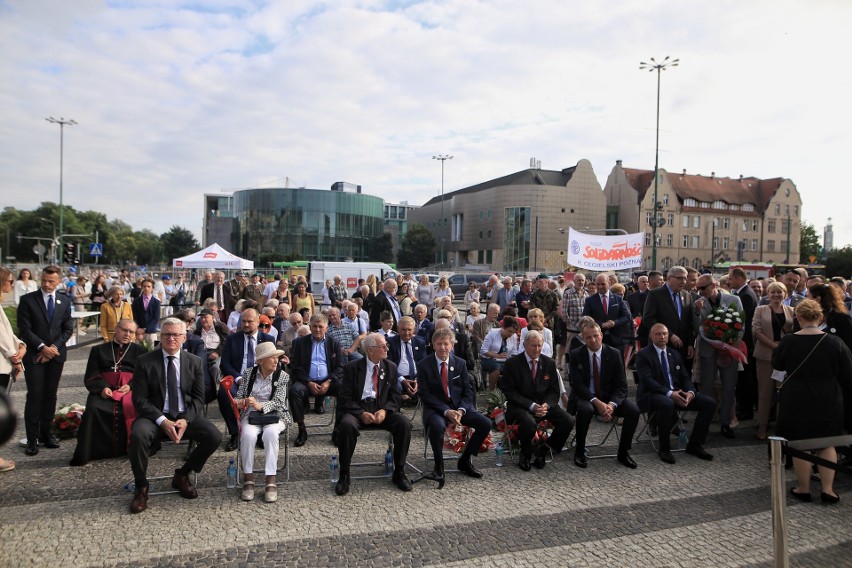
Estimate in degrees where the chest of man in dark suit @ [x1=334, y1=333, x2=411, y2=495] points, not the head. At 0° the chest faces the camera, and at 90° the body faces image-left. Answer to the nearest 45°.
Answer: approximately 0°

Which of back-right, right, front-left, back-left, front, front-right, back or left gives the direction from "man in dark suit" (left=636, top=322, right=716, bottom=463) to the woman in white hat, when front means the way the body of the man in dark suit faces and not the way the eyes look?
right

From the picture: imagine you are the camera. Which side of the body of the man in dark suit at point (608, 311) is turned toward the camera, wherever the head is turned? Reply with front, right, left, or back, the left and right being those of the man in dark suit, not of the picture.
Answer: front

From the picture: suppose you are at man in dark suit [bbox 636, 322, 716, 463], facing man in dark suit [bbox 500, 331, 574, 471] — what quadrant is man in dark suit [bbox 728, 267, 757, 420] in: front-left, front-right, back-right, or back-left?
back-right

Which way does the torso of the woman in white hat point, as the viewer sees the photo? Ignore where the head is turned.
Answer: toward the camera

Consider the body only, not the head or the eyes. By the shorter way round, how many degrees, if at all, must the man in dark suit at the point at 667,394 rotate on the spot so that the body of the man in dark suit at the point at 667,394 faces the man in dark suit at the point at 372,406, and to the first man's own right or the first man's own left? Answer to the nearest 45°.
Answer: approximately 90° to the first man's own right

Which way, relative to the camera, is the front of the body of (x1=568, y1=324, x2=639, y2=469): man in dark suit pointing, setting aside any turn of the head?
toward the camera

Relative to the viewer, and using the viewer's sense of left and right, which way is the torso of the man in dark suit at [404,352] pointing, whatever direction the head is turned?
facing the viewer

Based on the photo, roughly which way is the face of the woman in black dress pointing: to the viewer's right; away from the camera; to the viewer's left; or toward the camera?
away from the camera

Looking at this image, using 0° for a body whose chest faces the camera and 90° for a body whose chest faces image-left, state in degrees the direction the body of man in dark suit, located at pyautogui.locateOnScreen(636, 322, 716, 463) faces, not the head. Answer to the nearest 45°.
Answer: approximately 315°

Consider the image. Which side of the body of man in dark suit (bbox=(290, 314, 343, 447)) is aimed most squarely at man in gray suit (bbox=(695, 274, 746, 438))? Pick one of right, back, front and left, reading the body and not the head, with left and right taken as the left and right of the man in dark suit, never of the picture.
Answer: left

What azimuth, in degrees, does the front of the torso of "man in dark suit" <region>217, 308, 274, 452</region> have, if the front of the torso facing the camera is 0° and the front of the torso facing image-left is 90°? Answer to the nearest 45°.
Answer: approximately 0°

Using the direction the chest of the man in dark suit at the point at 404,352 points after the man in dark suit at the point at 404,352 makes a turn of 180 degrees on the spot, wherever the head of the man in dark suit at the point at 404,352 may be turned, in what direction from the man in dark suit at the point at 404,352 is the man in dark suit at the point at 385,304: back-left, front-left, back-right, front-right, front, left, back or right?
front

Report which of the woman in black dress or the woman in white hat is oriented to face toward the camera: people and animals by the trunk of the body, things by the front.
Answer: the woman in white hat

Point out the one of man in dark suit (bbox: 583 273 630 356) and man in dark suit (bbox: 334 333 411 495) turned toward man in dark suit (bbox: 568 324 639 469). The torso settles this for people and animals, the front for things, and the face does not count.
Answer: man in dark suit (bbox: 583 273 630 356)

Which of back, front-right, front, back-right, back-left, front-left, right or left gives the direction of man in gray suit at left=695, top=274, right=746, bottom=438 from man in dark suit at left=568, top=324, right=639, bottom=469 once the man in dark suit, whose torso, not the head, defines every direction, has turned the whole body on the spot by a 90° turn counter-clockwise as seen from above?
front-left

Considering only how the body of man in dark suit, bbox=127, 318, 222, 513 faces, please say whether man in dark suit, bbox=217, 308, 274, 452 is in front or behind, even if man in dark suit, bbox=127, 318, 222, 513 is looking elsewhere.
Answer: behind

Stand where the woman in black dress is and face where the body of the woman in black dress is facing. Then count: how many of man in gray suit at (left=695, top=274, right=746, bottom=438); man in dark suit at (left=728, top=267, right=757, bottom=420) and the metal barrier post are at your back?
1

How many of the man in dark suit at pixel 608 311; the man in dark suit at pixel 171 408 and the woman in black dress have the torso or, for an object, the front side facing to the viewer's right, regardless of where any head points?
0

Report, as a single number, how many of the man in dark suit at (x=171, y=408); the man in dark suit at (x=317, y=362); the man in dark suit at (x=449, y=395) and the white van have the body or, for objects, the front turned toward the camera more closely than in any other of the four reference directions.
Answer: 3
